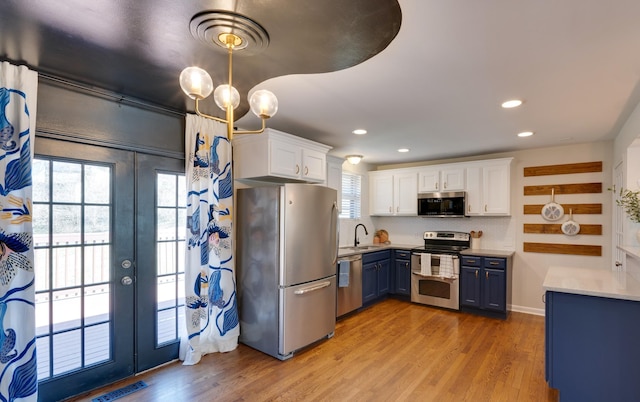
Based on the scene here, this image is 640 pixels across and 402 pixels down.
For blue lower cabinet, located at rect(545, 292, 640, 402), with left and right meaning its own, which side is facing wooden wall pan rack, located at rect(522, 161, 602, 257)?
right

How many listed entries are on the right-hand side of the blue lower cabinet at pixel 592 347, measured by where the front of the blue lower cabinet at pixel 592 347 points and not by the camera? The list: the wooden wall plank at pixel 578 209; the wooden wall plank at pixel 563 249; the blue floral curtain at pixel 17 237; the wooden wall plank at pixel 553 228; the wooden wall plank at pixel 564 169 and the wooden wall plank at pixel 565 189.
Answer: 5

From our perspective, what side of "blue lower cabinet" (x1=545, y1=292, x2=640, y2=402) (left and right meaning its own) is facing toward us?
left

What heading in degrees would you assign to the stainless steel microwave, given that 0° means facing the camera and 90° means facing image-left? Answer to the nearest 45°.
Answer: approximately 0°

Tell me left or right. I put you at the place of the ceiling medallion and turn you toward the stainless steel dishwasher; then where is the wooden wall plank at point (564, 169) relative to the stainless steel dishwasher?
right

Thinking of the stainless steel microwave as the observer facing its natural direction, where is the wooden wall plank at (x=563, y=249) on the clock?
The wooden wall plank is roughly at 9 o'clock from the stainless steel microwave.

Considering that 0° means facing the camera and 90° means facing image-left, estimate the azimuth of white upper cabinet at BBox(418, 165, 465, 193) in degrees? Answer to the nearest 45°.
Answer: approximately 0°
